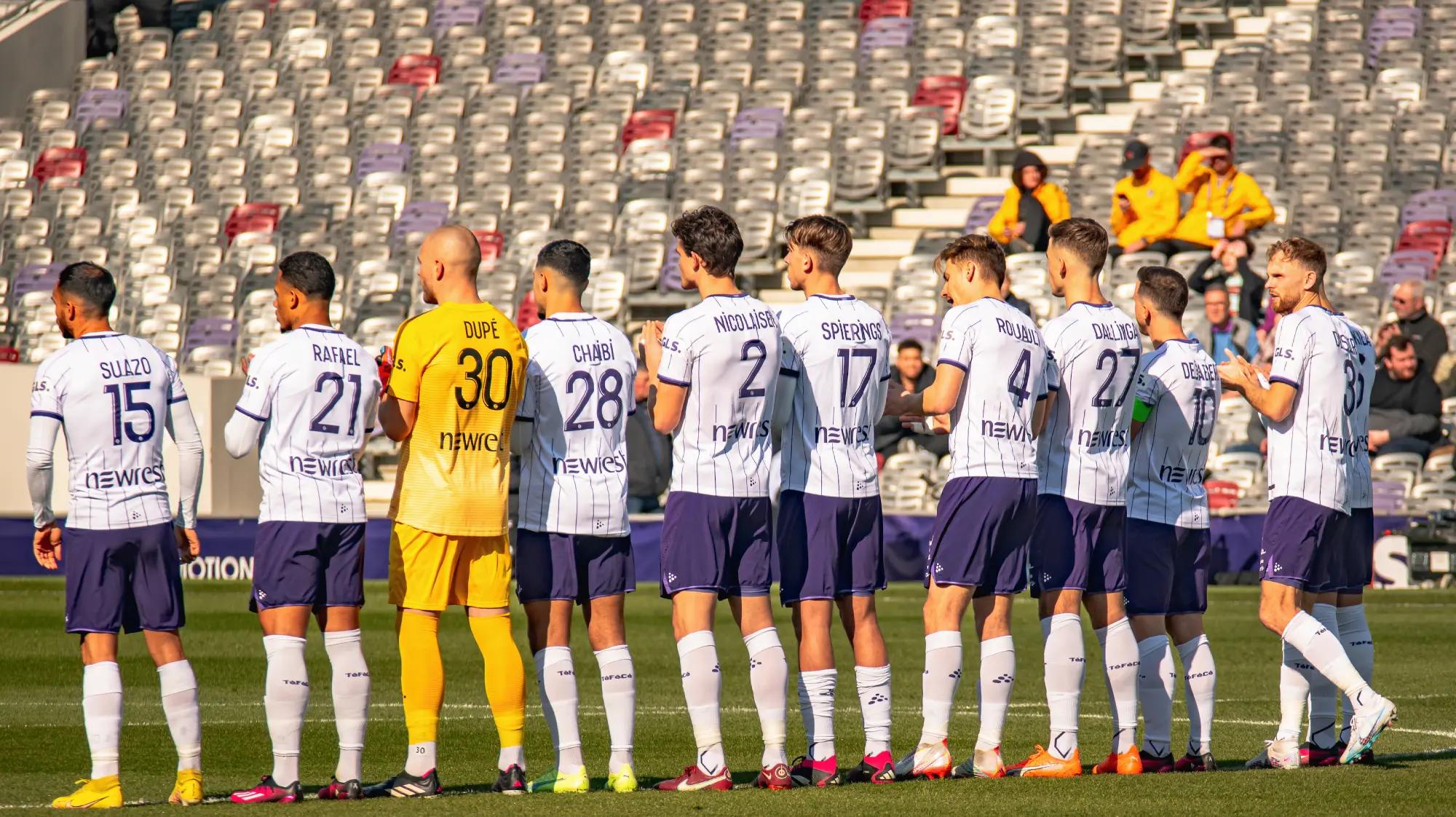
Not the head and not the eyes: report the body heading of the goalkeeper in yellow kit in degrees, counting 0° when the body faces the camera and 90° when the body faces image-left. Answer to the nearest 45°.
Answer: approximately 135°

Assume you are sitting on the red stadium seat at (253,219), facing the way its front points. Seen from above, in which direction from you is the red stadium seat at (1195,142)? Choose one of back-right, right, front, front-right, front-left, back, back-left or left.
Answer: left

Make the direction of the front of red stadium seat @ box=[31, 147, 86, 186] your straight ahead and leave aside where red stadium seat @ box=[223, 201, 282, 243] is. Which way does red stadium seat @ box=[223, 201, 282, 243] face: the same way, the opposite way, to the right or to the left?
the same way

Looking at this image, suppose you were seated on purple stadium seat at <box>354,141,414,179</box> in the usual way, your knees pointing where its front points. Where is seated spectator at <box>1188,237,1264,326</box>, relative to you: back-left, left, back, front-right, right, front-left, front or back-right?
left

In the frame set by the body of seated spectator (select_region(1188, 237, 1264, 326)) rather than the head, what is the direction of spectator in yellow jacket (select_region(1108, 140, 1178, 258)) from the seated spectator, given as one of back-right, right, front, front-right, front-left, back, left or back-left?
right

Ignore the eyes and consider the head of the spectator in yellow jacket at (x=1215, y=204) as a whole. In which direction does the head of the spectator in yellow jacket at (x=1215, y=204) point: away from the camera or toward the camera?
toward the camera

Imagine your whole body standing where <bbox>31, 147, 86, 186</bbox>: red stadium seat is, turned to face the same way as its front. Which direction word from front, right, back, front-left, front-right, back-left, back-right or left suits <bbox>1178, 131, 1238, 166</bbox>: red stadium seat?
left

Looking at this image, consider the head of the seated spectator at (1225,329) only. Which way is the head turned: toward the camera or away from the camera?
toward the camera

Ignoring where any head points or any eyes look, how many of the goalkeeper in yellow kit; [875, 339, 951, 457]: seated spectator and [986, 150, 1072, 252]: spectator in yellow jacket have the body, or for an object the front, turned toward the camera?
2

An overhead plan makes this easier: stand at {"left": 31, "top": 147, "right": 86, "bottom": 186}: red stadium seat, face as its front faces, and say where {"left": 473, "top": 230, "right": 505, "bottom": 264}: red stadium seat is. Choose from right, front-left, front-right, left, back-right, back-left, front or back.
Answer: left

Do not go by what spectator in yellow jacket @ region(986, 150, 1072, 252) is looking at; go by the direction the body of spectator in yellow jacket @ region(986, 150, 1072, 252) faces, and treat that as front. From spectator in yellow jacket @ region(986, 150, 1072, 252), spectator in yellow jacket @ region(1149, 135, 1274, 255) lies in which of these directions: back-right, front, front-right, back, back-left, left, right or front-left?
left

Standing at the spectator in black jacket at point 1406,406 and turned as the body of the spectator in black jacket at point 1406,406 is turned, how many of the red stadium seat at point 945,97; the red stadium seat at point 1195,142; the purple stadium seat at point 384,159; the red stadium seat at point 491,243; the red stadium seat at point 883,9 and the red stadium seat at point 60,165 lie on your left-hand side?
0

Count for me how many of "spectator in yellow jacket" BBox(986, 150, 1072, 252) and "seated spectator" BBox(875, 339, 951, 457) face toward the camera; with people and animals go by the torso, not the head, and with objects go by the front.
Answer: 2

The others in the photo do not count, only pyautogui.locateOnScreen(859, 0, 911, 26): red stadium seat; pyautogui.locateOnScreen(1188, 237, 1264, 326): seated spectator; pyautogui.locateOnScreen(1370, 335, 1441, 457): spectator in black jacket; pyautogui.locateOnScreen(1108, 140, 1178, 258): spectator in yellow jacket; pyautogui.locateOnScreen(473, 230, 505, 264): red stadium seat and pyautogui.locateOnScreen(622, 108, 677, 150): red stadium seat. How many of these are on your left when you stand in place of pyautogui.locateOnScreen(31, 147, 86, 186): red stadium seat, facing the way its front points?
6

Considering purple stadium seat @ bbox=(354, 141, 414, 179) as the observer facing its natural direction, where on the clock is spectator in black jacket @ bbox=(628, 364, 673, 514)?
The spectator in black jacket is roughly at 10 o'clock from the purple stadium seat.

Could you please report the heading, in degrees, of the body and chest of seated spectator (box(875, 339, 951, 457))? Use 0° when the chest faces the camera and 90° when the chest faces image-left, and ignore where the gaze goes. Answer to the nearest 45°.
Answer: approximately 0°

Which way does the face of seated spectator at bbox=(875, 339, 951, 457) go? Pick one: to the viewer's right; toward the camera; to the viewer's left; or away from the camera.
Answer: toward the camera

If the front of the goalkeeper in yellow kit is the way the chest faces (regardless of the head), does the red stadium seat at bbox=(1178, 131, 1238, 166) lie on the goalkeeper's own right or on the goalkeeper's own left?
on the goalkeeper's own right

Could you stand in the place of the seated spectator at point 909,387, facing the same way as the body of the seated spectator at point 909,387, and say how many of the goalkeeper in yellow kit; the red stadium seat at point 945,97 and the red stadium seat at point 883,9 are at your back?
2
